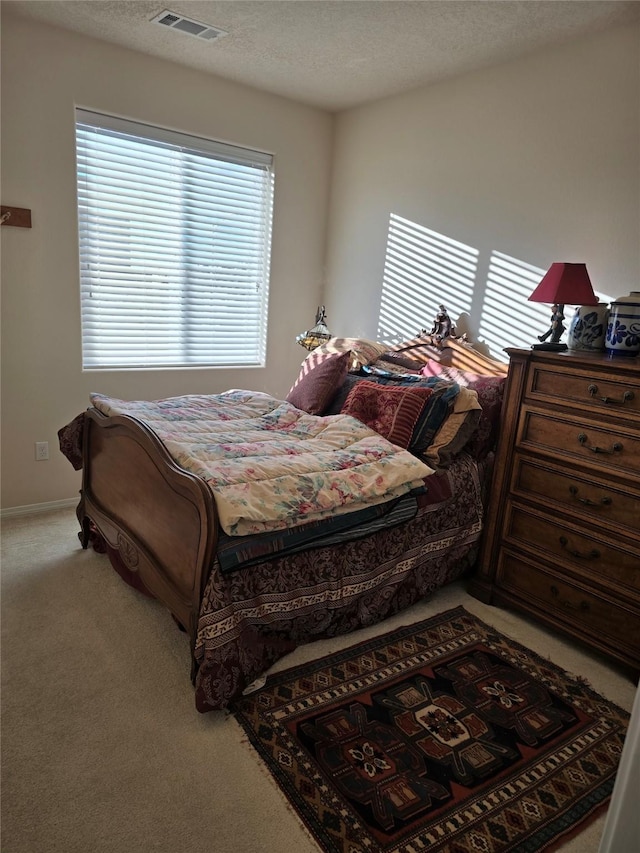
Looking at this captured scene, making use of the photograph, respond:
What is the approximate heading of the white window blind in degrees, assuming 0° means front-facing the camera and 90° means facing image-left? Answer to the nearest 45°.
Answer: approximately 315°

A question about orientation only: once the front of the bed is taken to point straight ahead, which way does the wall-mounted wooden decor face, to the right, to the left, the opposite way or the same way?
to the left

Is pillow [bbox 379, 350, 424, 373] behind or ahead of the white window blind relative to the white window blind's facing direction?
ahead

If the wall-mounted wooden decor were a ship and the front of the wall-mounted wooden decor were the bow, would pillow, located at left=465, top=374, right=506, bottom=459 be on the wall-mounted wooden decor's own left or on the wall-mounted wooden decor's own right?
on the wall-mounted wooden decor's own left

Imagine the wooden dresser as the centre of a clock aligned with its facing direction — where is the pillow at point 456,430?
The pillow is roughly at 2 o'clock from the wooden dresser.

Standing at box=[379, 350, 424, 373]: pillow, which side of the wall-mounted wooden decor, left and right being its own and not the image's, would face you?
left

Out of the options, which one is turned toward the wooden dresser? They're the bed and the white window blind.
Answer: the white window blind

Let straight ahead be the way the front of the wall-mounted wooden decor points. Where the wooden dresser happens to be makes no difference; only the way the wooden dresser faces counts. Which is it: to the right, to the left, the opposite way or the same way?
to the right

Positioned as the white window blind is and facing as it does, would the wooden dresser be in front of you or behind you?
in front

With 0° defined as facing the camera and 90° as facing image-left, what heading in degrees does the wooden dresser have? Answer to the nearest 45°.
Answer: approximately 45°

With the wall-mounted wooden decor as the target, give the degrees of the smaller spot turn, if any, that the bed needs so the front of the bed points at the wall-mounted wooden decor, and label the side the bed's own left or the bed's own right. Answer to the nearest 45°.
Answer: approximately 90° to the bed's own right
